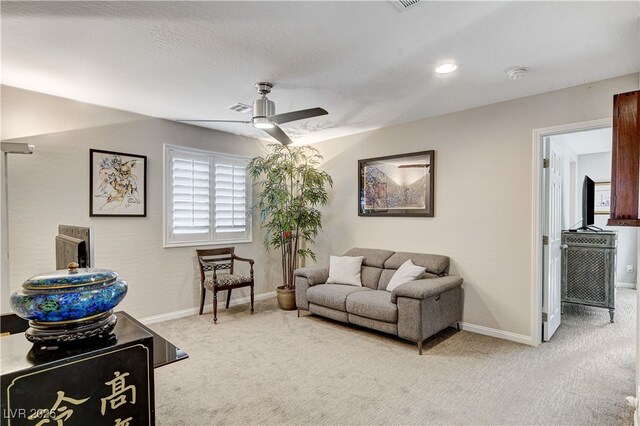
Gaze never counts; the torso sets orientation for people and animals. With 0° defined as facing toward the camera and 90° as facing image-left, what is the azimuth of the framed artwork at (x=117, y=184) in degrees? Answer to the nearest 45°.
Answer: approximately 315°

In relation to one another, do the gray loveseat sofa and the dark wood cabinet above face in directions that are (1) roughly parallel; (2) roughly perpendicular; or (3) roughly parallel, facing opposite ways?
roughly perpendicular

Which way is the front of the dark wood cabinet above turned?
to the viewer's left

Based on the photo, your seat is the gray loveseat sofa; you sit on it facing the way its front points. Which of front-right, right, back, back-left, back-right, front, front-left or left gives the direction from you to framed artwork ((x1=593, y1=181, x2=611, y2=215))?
back

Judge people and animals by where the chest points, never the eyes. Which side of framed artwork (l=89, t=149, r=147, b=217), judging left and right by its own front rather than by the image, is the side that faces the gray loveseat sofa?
front

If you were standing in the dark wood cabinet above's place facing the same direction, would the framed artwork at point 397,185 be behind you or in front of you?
in front

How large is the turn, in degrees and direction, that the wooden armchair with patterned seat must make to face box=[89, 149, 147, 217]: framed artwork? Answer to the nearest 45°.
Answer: approximately 135° to its right

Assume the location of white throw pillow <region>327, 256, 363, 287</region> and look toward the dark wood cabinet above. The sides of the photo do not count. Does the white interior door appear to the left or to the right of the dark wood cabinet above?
left

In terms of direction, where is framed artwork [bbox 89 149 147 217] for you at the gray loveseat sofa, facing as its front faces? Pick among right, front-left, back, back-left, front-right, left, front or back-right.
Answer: front-right

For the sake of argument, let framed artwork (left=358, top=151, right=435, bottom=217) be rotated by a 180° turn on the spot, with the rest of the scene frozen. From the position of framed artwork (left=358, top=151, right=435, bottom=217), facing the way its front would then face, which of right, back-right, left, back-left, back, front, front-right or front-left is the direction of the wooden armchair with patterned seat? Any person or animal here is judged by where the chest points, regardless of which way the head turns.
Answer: back-left

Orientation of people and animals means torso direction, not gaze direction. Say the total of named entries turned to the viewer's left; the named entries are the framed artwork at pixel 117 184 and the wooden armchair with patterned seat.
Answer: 0
